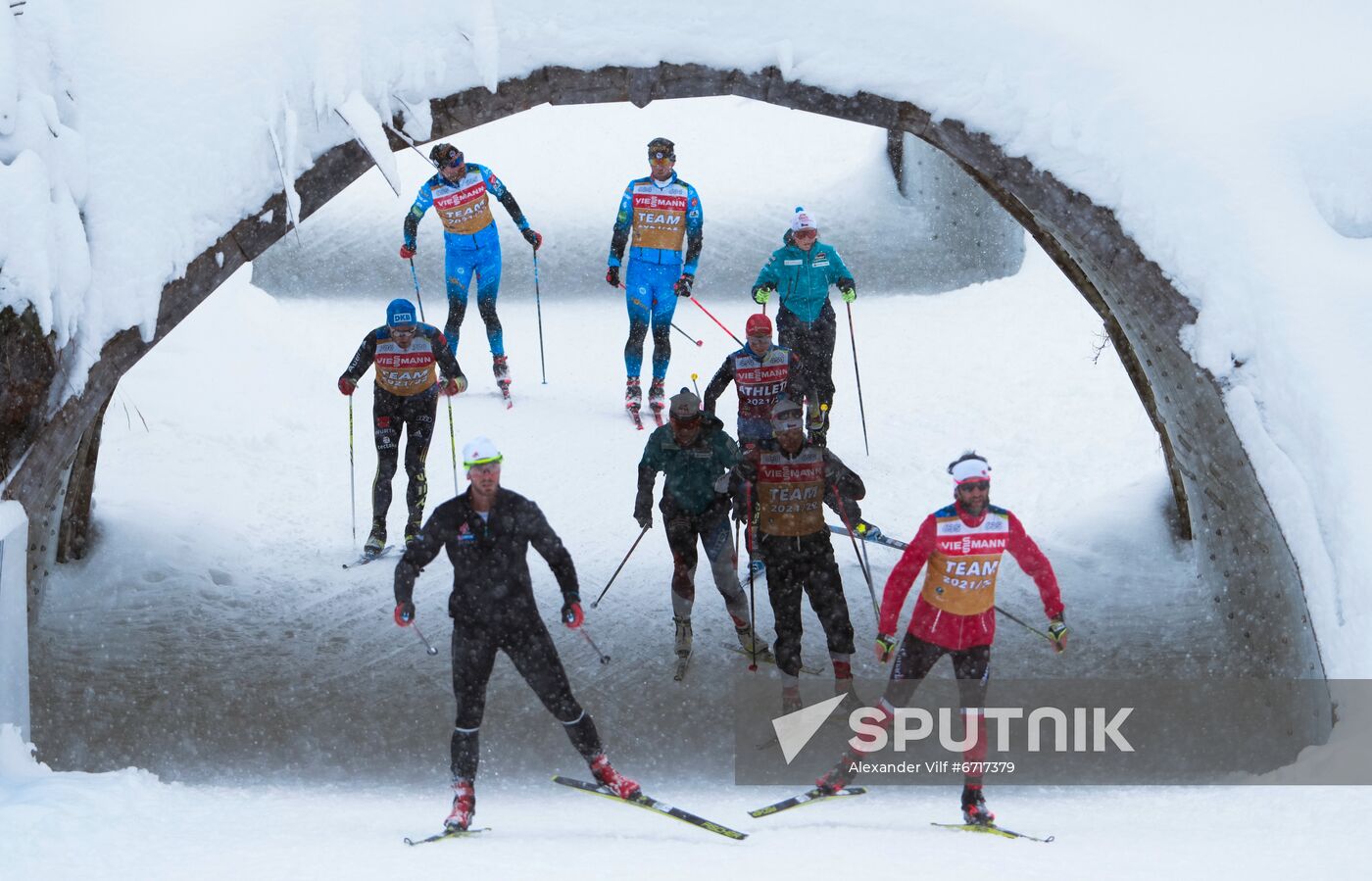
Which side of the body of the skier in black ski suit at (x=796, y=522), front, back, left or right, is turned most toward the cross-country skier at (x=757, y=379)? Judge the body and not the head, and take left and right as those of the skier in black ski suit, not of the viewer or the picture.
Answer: back

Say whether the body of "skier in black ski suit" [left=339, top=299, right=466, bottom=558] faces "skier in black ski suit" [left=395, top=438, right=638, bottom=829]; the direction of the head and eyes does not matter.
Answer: yes

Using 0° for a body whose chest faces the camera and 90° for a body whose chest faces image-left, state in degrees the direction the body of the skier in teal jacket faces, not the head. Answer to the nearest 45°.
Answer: approximately 0°

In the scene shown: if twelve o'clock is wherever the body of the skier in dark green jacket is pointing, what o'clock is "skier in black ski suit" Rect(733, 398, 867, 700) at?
The skier in black ski suit is roughly at 10 o'clock from the skier in dark green jacket.

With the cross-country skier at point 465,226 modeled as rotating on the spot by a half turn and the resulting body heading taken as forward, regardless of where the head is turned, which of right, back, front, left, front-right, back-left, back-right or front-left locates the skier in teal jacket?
back-right

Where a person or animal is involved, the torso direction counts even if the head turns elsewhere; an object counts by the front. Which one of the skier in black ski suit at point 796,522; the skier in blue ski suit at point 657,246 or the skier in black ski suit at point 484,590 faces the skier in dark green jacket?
the skier in blue ski suit
